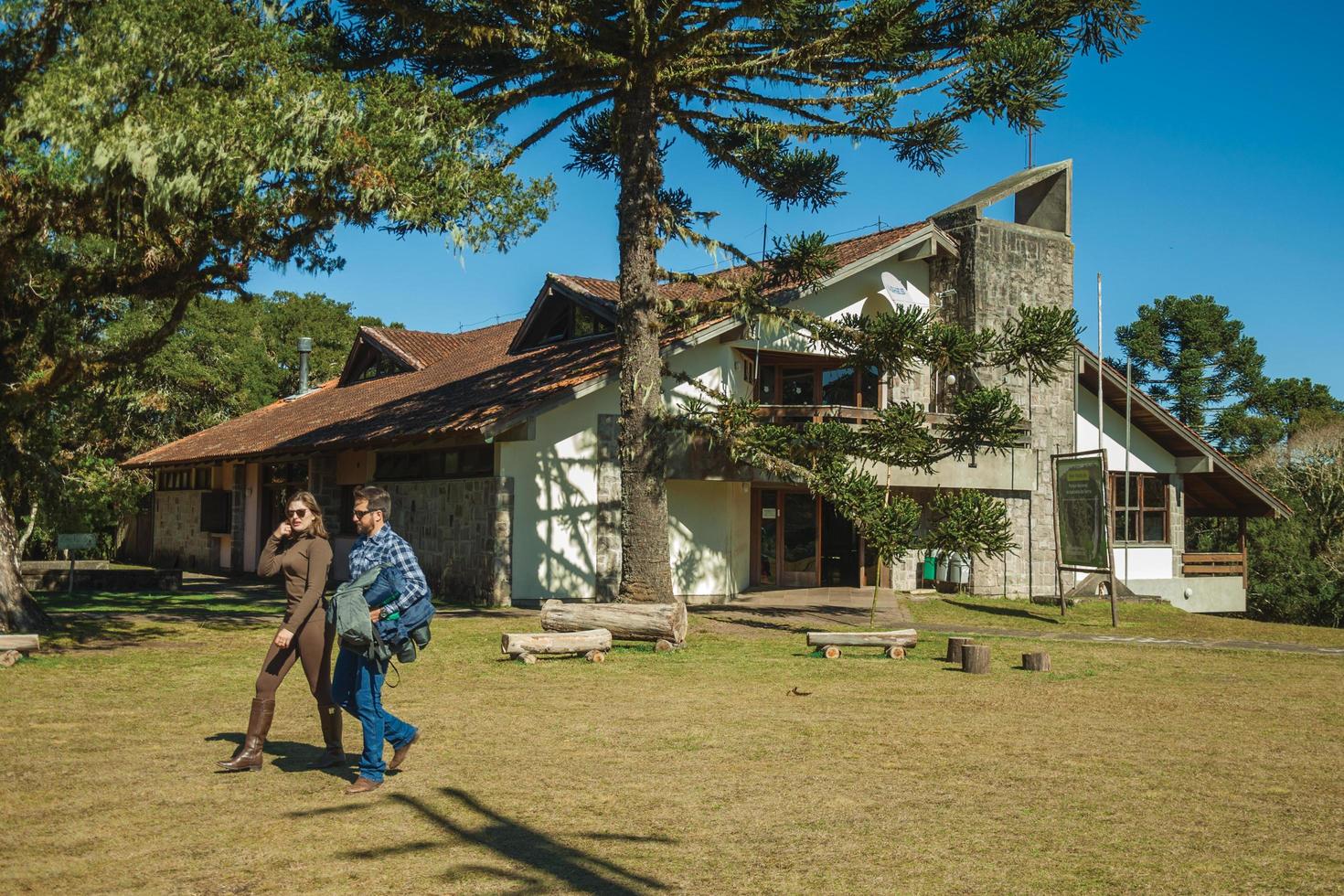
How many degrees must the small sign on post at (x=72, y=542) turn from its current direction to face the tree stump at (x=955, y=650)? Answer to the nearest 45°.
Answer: approximately 45° to its left

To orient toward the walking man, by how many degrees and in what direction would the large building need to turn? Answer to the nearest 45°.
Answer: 0° — it already faces them

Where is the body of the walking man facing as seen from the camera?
to the viewer's left

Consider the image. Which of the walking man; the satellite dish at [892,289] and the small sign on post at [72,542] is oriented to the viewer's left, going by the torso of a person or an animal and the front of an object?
the walking man
